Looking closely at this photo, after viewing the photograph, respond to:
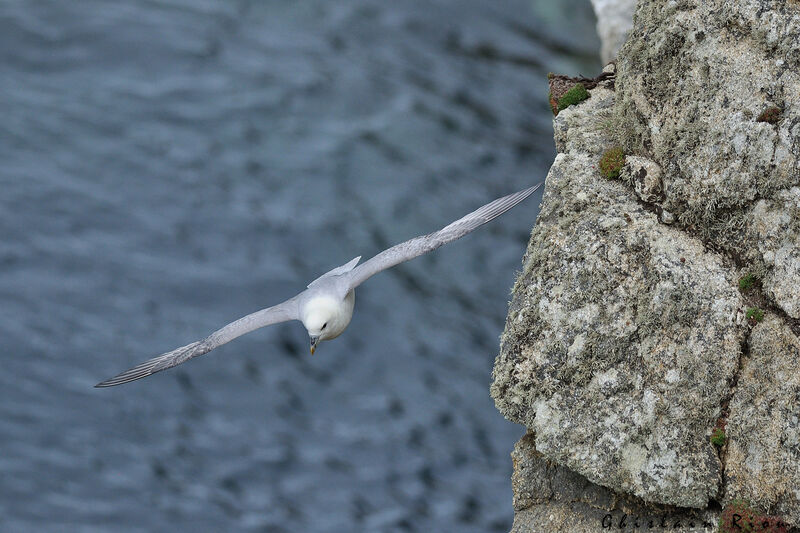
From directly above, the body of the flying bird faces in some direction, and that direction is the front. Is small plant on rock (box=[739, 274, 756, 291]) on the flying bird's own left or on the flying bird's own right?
on the flying bird's own left

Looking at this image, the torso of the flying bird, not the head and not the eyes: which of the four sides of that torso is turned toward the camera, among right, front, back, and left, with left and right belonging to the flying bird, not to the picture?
front

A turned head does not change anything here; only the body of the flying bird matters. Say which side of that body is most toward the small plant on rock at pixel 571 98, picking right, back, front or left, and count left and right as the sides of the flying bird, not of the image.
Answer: left

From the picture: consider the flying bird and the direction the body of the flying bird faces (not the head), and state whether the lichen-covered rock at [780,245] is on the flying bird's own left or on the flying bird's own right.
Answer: on the flying bird's own left

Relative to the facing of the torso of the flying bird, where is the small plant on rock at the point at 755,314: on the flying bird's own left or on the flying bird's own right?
on the flying bird's own left
